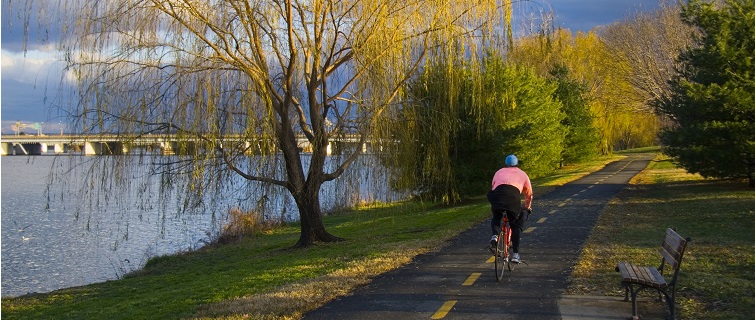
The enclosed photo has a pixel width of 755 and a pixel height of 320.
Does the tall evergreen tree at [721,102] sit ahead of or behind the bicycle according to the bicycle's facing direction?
ahead

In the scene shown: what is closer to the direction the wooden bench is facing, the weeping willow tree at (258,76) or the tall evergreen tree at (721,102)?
the weeping willow tree

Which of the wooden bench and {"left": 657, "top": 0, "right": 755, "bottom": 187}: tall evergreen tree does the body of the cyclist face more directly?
the tall evergreen tree

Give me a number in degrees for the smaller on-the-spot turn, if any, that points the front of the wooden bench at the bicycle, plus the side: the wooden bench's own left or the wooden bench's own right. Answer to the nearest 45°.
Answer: approximately 45° to the wooden bench's own right

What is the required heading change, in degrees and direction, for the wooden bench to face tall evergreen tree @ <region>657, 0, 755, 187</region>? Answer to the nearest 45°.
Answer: approximately 90° to its right

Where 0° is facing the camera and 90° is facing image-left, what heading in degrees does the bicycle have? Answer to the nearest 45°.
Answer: approximately 180°

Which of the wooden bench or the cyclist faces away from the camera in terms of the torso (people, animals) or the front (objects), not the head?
the cyclist

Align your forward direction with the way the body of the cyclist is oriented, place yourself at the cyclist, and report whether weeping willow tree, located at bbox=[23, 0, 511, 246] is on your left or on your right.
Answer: on your left

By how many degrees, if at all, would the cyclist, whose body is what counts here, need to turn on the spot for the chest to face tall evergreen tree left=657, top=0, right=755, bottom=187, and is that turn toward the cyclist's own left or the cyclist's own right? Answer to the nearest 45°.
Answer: approximately 45° to the cyclist's own right

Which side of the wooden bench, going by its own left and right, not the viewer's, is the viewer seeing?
left

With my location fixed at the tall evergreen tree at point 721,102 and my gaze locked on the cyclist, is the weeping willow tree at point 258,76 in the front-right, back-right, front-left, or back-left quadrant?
front-right

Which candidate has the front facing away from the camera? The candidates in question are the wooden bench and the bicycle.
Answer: the bicycle

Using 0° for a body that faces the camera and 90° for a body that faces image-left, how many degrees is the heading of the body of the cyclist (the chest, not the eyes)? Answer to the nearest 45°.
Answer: approximately 180°

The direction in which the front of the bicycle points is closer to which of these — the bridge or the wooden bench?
the bridge
